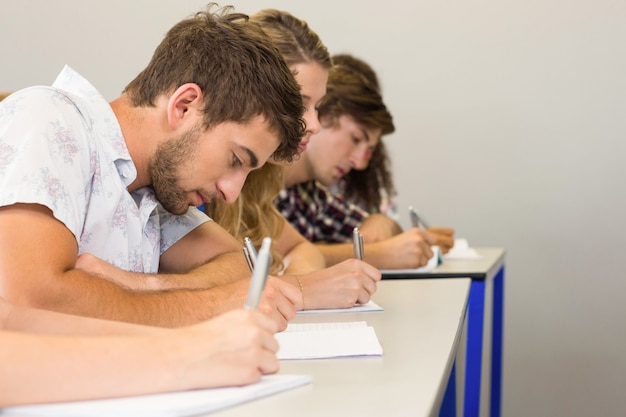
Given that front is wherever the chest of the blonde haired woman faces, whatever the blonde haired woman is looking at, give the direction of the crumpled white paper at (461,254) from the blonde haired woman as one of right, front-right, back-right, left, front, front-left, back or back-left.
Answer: front-left

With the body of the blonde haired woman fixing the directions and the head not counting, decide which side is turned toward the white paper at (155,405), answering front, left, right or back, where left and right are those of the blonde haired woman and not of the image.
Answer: right

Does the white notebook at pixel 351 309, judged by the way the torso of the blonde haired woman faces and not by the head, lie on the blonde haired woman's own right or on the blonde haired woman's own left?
on the blonde haired woman's own right

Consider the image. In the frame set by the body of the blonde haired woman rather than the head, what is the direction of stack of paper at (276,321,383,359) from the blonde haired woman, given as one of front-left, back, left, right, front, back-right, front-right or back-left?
right

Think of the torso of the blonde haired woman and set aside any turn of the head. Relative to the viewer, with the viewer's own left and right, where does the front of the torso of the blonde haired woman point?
facing to the right of the viewer
